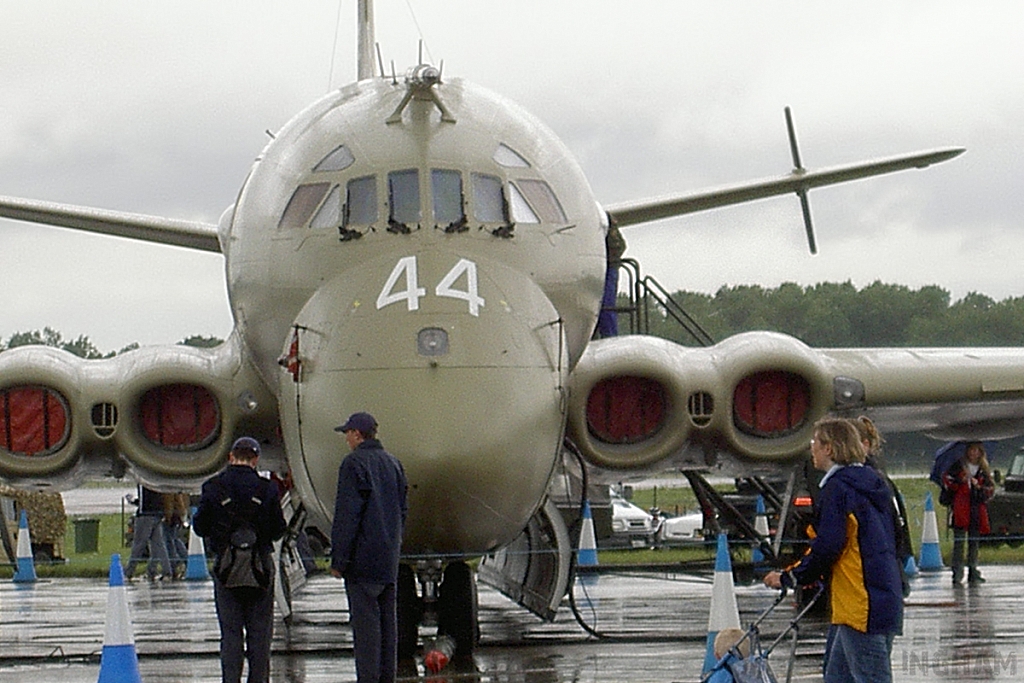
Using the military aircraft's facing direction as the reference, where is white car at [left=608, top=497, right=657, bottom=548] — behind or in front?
behind

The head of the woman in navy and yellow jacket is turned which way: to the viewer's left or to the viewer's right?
to the viewer's left

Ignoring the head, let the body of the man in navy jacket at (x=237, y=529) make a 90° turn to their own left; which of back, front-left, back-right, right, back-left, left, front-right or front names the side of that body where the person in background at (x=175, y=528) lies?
right

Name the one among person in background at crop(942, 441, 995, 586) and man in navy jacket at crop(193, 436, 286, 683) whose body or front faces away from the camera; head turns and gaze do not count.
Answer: the man in navy jacket

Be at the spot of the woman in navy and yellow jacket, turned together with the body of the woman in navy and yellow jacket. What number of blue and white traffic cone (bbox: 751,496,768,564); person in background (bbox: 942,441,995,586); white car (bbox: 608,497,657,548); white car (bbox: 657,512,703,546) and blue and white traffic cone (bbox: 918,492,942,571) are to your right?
5

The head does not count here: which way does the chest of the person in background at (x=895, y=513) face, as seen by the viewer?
to the viewer's left

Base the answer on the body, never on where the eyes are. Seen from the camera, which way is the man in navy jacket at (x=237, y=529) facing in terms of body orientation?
away from the camera

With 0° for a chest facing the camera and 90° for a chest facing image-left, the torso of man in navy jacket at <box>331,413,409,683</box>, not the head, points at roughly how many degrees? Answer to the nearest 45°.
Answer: approximately 135°

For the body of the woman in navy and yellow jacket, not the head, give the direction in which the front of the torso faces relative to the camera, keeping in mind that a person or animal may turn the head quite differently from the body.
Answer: to the viewer's left

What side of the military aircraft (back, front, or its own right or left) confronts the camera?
front

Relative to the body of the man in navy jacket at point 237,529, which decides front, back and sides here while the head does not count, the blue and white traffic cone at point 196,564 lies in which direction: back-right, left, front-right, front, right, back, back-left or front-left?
front
